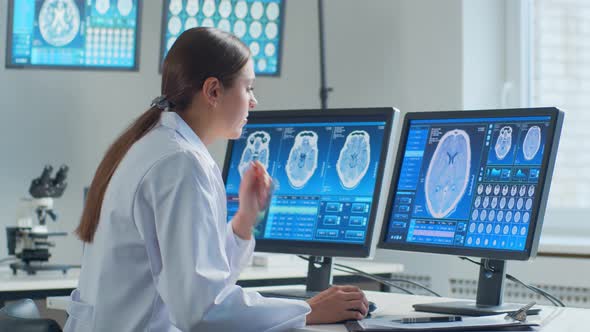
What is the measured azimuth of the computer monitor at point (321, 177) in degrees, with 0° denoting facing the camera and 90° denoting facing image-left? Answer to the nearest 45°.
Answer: approximately 45°

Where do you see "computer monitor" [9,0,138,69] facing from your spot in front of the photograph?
facing the viewer

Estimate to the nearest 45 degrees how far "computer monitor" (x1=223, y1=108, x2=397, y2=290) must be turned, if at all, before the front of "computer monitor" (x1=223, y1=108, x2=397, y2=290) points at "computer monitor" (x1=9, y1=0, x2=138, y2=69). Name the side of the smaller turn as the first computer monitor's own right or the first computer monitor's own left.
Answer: approximately 90° to the first computer monitor's own right

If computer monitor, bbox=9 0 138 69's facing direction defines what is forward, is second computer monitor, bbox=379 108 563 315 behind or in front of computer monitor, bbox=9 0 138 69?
in front

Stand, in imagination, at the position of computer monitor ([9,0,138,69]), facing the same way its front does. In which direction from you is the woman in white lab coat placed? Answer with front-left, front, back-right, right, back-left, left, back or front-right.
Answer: front

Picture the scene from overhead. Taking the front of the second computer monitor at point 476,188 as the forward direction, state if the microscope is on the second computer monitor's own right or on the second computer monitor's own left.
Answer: on the second computer monitor's own right
